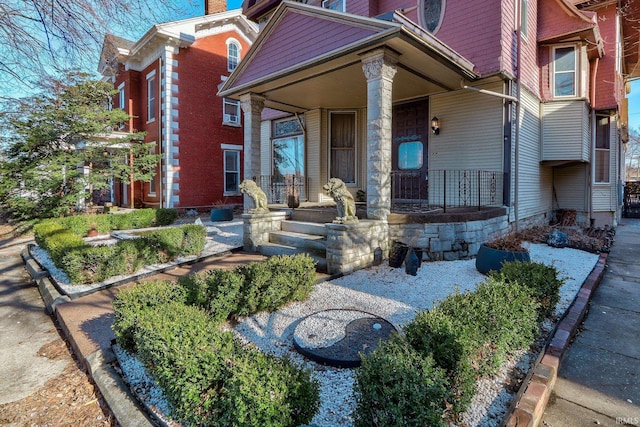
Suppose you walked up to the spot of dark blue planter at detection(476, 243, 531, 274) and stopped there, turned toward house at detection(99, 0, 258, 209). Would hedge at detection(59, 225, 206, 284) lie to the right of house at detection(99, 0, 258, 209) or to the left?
left

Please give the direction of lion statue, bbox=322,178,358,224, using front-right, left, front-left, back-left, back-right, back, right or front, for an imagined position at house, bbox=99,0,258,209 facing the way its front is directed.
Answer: front-left

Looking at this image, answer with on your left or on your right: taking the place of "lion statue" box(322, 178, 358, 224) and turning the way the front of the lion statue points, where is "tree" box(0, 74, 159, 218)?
on your right

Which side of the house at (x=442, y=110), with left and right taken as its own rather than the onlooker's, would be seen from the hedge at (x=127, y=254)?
front

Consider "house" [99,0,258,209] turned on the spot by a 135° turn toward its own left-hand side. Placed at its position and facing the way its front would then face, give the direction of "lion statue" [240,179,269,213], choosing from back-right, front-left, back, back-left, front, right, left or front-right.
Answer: right

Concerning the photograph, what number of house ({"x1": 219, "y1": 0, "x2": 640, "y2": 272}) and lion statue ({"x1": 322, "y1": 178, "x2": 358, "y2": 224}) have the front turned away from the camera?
0

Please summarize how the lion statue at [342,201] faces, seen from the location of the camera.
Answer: facing the viewer and to the left of the viewer

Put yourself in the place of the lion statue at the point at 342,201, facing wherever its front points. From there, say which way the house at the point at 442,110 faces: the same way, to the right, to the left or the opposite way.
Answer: the same way

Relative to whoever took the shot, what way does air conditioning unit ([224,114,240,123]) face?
facing the viewer and to the right of the viewer

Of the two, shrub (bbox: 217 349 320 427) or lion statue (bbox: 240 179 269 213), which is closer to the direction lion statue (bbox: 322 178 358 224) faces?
the shrub

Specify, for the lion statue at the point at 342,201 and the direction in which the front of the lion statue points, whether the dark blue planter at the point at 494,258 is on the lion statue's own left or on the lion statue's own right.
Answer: on the lion statue's own left

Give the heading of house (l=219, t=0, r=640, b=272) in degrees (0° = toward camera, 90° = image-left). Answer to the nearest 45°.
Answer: approximately 45°

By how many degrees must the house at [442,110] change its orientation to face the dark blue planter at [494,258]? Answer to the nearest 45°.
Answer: approximately 45° to its left

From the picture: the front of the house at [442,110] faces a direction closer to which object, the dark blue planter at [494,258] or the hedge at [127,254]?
the hedge

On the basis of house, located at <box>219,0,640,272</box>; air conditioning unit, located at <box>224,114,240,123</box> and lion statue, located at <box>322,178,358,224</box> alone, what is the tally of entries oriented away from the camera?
0

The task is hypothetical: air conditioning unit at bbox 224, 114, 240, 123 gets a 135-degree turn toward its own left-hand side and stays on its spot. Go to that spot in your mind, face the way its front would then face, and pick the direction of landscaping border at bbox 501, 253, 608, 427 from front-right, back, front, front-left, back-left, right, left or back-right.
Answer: back

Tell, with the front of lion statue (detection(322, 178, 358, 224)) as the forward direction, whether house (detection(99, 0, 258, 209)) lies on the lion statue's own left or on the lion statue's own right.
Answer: on the lion statue's own right
